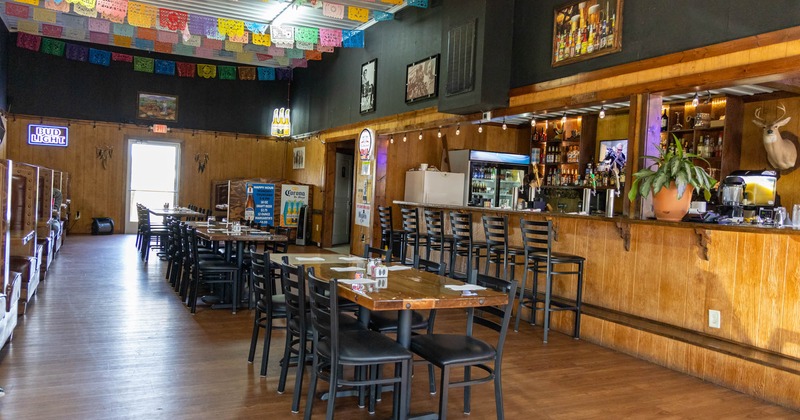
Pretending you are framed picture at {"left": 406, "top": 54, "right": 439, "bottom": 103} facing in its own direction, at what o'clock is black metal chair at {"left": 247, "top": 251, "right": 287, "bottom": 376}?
The black metal chair is roughly at 11 o'clock from the framed picture.

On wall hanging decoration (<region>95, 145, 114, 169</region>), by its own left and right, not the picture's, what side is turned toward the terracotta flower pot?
front

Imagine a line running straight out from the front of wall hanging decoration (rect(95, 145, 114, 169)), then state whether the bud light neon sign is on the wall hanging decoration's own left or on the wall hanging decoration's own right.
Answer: on the wall hanging decoration's own right

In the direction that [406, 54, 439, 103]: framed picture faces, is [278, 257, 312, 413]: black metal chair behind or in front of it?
in front

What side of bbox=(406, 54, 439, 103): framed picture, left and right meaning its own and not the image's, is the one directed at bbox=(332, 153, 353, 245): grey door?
right

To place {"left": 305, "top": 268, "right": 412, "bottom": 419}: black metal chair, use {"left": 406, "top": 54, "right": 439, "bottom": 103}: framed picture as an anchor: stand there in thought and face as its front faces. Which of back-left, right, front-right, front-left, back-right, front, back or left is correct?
front-left

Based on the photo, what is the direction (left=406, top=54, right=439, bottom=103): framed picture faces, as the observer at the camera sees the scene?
facing the viewer and to the left of the viewer

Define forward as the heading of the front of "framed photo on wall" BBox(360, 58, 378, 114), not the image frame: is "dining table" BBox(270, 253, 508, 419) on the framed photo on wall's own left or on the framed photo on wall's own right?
on the framed photo on wall's own left
